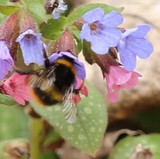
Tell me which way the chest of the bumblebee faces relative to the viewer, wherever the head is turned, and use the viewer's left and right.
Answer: facing away from the viewer and to the right of the viewer
